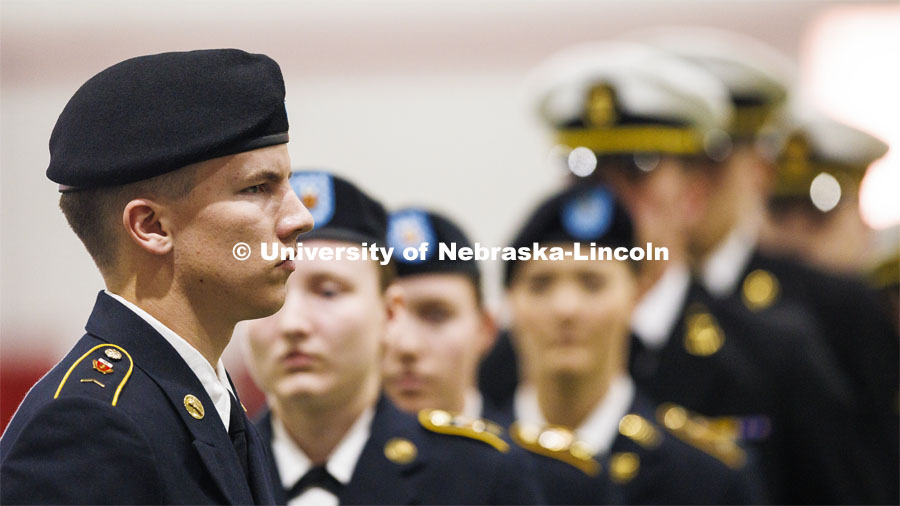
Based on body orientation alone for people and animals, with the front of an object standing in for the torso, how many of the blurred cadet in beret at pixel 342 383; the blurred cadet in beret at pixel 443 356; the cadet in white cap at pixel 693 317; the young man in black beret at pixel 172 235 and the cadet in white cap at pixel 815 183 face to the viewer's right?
1

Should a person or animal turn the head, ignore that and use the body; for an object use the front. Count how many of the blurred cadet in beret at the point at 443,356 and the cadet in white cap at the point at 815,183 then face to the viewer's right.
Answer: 0

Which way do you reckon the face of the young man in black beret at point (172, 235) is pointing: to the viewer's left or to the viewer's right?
to the viewer's right

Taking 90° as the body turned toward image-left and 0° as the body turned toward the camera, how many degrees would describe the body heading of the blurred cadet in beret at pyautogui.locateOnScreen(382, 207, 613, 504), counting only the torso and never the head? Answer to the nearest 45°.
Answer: approximately 45°

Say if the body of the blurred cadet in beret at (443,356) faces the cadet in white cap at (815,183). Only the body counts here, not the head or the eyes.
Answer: no

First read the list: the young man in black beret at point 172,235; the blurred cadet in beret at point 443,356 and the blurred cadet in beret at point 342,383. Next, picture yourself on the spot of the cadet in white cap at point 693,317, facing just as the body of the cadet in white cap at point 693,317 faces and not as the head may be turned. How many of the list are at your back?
0

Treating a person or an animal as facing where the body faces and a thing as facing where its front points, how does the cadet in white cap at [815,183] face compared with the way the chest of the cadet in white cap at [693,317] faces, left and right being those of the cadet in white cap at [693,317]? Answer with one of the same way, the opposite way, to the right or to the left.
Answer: the same way

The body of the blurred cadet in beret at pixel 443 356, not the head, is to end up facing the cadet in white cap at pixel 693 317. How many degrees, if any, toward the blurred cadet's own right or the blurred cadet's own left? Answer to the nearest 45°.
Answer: approximately 180°

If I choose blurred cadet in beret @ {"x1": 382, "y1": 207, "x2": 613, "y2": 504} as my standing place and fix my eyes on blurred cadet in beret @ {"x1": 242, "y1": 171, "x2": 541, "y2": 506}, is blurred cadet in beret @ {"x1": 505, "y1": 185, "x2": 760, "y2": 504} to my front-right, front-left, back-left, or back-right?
back-left

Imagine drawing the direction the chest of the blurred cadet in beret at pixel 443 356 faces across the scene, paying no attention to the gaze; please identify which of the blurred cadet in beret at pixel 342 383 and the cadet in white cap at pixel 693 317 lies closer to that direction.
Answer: the blurred cadet in beret

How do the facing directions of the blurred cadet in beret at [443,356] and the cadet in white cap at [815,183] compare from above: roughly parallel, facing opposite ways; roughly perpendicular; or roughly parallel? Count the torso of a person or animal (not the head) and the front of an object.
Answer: roughly parallel

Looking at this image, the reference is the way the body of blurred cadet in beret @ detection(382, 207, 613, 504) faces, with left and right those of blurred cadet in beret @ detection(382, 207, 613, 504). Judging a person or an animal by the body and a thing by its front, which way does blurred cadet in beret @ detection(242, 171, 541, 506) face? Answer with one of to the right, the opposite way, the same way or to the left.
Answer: the same way

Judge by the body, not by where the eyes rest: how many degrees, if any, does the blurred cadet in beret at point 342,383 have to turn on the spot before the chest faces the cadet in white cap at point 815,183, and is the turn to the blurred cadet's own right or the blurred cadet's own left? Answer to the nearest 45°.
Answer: approximately 180°

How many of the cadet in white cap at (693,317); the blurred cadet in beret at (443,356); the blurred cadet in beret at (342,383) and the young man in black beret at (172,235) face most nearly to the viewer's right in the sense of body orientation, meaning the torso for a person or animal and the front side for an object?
1

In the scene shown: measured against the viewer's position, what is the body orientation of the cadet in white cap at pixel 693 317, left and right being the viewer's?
facing the viewer and to the left of the viewer

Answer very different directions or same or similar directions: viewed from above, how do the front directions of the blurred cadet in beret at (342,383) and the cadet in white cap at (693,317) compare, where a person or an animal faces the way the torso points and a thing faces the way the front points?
same or similar directions

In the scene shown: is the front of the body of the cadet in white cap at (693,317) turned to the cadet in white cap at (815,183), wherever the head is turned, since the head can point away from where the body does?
no
